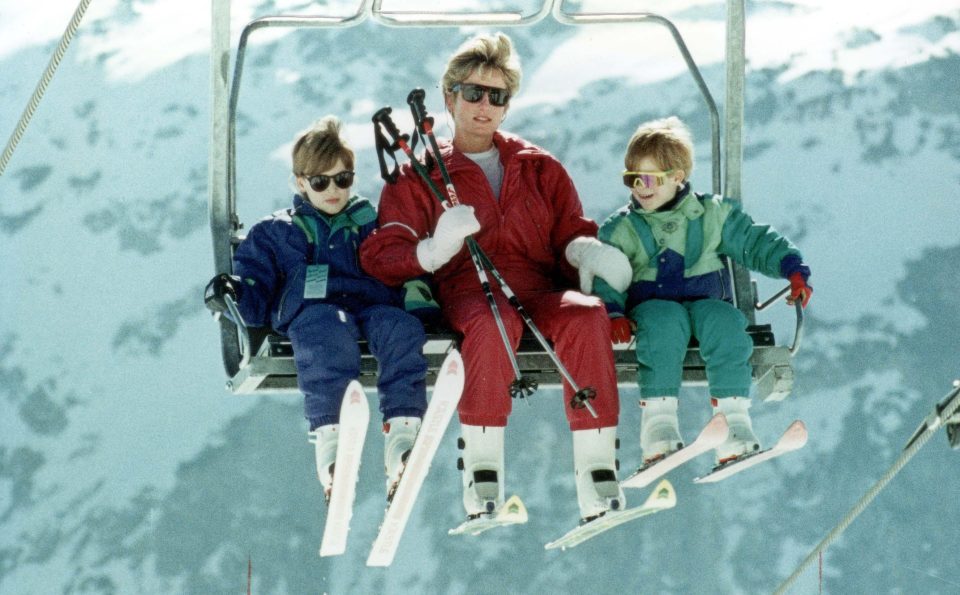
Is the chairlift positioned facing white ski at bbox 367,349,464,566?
yes

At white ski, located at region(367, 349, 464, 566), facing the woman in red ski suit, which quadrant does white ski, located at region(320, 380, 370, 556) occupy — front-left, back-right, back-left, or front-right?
back-left

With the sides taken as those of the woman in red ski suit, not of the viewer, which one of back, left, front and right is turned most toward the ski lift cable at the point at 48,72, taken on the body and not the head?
right

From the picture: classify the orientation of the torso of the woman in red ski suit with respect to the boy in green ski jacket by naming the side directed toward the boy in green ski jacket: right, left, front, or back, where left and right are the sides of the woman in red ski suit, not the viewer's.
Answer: left

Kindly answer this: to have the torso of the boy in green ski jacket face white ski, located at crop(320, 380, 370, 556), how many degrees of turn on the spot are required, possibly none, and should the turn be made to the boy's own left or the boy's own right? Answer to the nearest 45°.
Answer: approximately 45° to the boy's own right

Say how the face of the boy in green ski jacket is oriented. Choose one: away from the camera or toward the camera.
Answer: toward the camera

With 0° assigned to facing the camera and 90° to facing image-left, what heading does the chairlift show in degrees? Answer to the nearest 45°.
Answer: approximately 0°

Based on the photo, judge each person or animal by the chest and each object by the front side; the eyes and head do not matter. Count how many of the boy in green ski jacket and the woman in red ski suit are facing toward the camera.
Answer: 2

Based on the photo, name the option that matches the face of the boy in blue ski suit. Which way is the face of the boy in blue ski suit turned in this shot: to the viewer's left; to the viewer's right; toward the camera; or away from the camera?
toward the camera

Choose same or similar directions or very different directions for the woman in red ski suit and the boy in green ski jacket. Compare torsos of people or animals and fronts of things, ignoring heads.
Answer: same or similar directions

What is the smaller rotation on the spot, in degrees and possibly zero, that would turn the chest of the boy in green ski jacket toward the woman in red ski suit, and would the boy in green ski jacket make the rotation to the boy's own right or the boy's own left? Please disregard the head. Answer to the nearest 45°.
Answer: approximately 90° to the boy's own right

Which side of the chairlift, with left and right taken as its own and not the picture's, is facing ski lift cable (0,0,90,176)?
right

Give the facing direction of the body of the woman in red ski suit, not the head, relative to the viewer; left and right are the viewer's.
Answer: facing the viewer

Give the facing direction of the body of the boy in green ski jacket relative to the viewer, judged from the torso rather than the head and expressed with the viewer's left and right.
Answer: facing the viewer

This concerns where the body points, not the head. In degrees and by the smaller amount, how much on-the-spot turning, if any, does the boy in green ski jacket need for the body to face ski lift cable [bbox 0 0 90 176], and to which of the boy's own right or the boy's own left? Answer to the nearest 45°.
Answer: approximately 90° to the boy's own right
